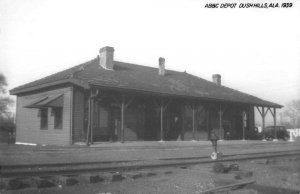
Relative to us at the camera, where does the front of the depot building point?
facing the viewer and to the right of the viewer
